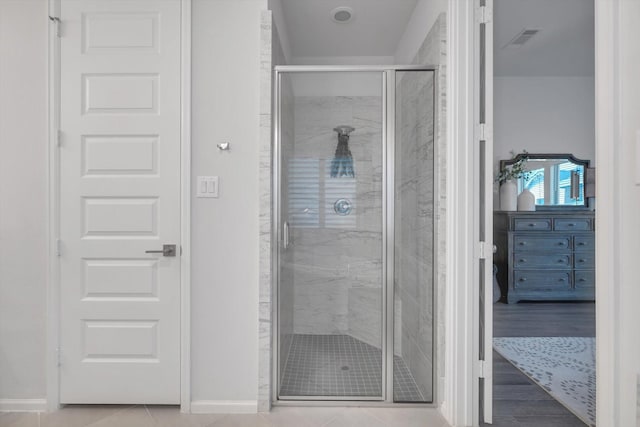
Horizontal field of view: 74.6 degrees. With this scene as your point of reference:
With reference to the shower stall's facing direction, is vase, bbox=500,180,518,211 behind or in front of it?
behind

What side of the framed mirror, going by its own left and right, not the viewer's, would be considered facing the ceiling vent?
front

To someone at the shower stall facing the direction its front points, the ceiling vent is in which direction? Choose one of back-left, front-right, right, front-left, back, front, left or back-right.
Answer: back-left

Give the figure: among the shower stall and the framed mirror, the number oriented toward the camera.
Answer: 2

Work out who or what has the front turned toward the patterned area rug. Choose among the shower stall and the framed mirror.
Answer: the framed mirror

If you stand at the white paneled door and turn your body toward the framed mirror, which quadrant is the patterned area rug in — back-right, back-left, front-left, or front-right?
front-right

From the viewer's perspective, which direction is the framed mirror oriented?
toward the camera

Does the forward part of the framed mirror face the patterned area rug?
yes

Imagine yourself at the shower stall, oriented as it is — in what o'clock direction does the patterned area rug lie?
The patterned area rug is roughly at 8 o'clock from the shower stall.

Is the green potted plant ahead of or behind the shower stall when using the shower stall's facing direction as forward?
behind

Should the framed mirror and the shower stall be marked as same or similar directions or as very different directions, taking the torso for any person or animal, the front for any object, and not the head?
same or similar directions

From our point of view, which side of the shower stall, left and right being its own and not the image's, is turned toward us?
front

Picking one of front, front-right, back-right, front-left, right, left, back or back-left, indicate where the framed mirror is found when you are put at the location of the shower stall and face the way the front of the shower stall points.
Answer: back-left

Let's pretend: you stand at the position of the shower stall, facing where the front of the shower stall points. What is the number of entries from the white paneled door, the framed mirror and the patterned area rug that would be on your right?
1
